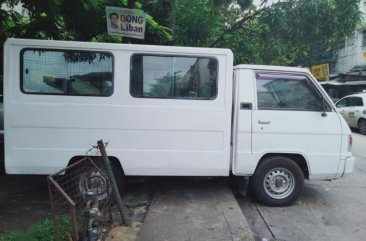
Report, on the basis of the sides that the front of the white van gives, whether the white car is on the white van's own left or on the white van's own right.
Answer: on the white van's own left

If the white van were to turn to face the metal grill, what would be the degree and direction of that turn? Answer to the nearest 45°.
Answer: approximately 135° to its right

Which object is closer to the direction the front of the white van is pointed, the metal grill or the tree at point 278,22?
the tree

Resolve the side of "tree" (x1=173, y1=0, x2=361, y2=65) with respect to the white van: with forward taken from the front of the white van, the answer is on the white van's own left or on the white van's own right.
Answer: on the white van's own left

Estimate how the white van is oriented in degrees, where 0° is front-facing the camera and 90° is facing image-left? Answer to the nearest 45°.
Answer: approximately 270°
